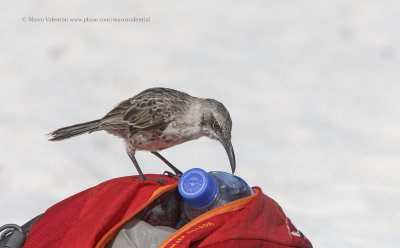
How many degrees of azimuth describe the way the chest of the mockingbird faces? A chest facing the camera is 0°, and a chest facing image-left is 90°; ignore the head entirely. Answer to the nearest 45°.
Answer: approximately 270°
